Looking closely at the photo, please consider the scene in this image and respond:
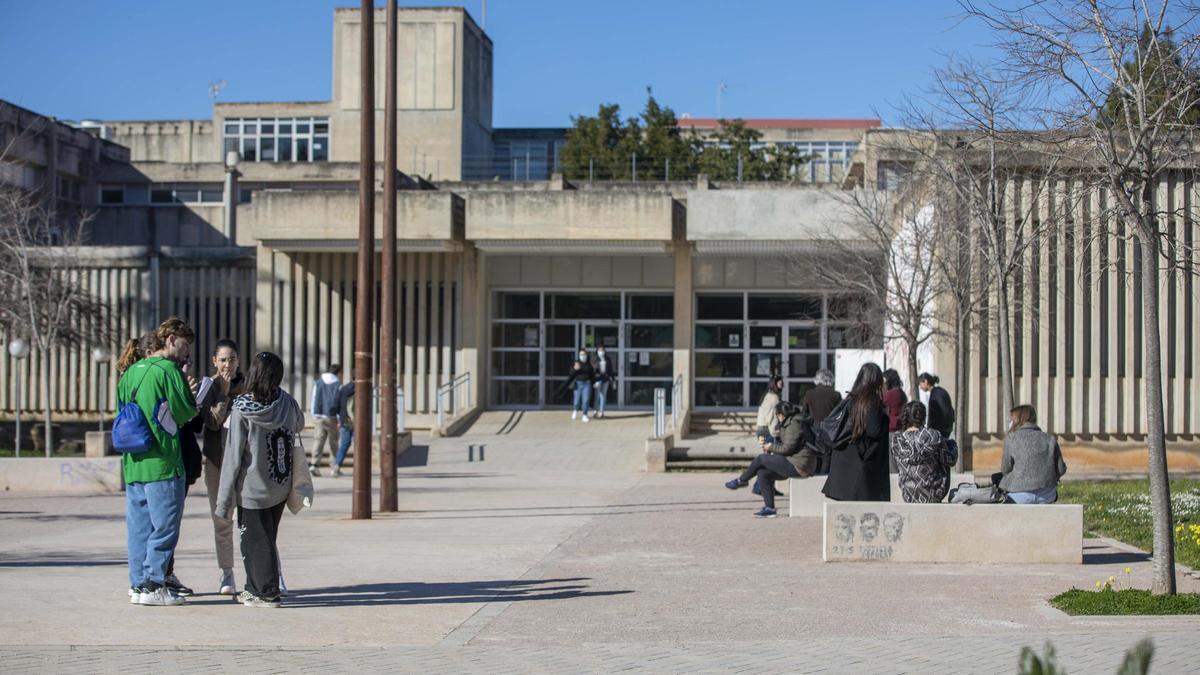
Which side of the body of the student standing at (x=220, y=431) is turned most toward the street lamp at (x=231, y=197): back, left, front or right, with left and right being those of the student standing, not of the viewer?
back

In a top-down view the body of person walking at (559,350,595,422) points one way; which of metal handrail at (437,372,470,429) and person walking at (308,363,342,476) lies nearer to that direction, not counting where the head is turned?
the person walking

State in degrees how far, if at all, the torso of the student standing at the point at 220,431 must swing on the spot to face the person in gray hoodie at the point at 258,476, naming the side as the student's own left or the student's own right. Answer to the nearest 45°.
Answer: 0° — they already face them

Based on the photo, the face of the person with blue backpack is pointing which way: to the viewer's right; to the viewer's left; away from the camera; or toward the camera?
to the viewer's right

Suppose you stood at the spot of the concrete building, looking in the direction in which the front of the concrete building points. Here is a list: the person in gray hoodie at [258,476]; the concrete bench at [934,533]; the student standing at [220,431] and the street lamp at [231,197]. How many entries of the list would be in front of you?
3

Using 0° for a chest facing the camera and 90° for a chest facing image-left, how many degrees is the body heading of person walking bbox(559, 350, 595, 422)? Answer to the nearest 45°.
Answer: approximately 0°

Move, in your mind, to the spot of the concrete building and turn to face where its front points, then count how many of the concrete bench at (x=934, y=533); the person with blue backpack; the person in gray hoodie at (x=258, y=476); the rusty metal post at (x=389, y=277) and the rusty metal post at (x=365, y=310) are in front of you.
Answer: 5

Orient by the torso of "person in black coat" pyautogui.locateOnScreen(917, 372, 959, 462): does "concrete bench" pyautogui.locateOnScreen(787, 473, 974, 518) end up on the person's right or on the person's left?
on the person's left

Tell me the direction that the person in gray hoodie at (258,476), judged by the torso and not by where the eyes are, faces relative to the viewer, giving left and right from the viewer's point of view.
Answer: facing away from the viewer and to the left of the viewer

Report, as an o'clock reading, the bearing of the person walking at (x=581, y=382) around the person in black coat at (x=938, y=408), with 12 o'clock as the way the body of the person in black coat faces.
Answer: The person walking is roughly at 2 o'clock from the person in black coat.

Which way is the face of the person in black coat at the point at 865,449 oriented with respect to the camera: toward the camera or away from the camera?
away from the camera

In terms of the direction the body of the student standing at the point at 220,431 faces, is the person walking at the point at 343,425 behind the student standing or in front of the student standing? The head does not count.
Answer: behind

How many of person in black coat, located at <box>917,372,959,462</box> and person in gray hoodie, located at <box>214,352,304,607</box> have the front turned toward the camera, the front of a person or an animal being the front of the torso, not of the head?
0

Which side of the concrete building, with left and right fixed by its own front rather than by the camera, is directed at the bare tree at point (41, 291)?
right
